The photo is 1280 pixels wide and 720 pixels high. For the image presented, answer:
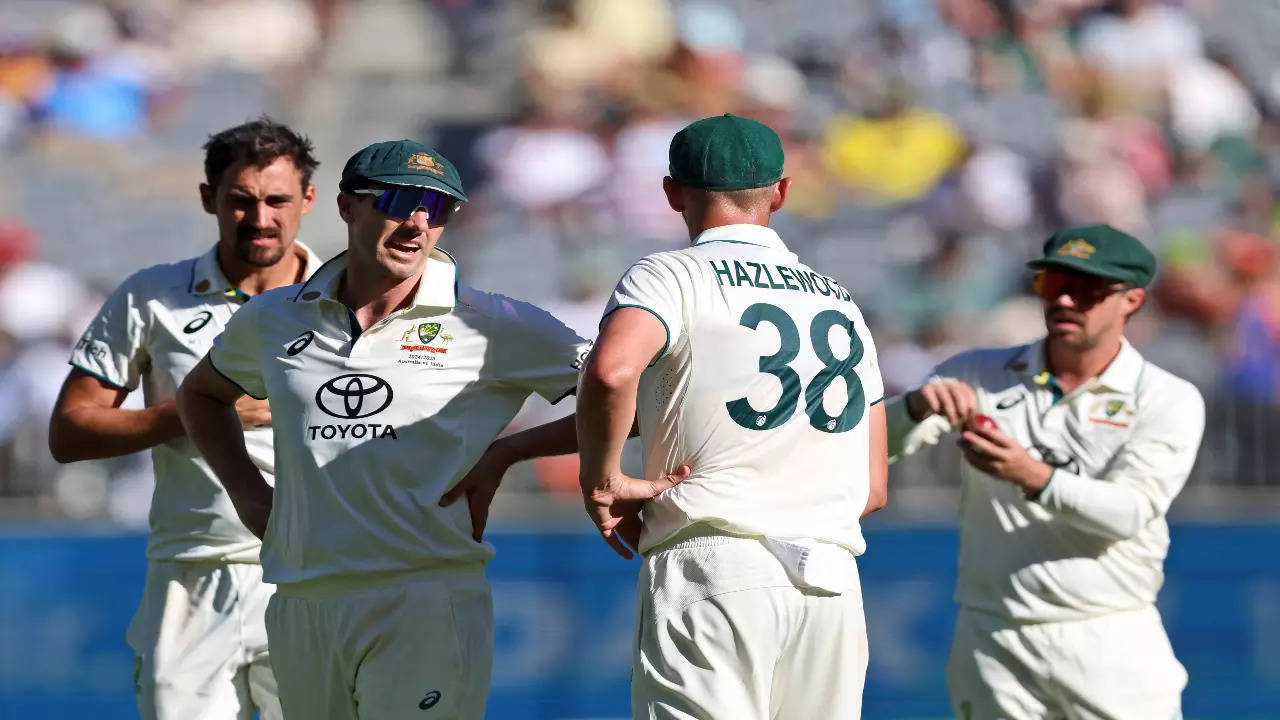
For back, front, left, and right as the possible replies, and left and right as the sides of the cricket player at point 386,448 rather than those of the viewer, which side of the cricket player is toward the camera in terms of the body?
front

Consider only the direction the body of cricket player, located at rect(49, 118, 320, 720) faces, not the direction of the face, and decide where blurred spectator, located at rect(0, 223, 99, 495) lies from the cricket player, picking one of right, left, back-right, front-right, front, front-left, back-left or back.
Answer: back-left

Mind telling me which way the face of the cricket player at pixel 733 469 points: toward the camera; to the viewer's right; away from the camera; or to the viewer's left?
away from the camera

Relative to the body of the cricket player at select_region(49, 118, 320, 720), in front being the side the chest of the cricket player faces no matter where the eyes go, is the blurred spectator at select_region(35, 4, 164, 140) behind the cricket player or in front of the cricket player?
behind

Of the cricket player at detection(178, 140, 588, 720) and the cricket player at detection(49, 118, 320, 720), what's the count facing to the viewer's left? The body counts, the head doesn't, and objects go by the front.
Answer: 0

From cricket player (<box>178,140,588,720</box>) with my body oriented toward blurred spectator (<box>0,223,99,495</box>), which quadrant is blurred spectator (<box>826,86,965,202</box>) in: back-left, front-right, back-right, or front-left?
front-right

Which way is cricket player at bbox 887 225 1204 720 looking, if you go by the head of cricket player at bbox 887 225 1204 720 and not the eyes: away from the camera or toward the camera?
toward the camera

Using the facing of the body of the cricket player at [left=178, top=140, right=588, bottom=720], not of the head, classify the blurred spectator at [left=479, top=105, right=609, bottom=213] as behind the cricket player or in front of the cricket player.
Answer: behind

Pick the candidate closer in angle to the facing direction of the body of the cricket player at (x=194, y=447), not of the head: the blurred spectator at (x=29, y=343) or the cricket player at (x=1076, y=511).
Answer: the cricket player

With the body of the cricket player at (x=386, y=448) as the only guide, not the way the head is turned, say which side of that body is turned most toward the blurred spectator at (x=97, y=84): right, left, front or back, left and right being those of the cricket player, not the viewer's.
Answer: back

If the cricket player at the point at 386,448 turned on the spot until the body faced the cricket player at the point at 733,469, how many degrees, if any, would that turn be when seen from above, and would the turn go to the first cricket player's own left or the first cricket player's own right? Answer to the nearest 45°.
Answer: approximately 45° to the first cricket player's own left

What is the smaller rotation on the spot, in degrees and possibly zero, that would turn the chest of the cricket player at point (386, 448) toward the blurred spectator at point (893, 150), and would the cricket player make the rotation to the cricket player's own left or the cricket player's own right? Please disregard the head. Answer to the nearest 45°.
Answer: approximately 135° to the cricket player's own left

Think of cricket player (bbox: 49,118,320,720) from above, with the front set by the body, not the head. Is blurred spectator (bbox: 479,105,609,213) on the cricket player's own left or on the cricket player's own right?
on the cricket player's own left

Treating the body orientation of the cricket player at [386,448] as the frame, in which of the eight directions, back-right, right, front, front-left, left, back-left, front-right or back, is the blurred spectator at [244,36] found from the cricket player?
back

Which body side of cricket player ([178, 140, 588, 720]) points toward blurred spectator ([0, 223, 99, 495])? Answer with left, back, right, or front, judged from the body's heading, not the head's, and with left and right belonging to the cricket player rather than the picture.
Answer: back

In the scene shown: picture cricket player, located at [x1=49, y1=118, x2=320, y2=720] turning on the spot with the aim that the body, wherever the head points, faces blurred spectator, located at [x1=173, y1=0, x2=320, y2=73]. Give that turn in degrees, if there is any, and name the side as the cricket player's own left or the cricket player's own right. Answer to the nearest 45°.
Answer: approximately 135° to the cricket player's own left
